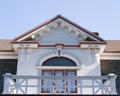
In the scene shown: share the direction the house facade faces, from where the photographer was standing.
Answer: facing the viewer
